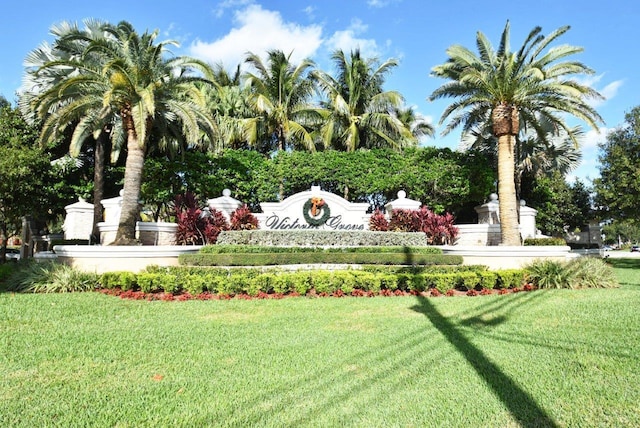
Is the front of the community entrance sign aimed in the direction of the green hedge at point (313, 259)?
yes

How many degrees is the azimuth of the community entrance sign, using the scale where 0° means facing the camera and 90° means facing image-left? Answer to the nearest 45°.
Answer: approximately 0°

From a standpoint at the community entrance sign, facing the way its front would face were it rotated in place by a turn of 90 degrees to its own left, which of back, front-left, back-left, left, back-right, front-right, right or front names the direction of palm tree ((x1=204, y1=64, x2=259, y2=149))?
back-left

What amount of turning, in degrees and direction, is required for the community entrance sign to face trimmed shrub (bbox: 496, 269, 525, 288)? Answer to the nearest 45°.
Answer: approximately 45° to its left

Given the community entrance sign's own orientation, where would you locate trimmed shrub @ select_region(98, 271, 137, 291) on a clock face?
The trimmed shrub is roughly at 1 o'clock from the community entrance sign.

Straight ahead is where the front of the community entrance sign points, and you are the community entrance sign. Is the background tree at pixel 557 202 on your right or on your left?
on your left

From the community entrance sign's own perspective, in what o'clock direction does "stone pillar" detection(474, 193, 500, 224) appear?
The stone pillar is roughly at 9 o'clock from the community entrance sign.

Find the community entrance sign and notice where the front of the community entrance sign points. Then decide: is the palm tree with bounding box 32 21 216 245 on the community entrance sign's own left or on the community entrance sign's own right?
on the community entrance sign's own right

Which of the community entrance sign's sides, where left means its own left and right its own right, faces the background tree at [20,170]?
right

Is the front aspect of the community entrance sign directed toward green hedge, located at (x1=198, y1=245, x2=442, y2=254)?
yes

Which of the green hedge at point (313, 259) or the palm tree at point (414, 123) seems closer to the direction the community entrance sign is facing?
the green hedge
